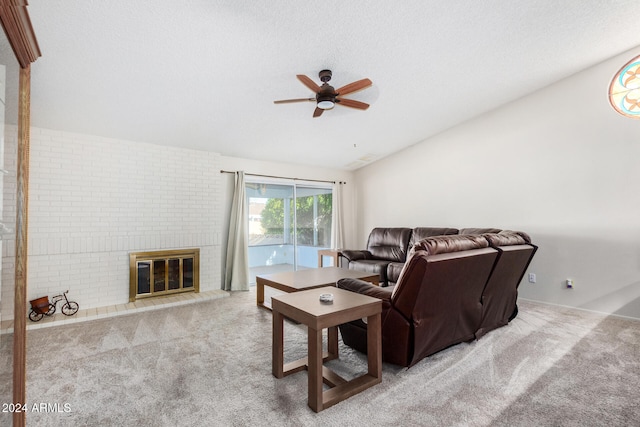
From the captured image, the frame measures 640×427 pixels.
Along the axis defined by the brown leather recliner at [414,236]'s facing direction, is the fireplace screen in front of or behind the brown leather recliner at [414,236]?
in front

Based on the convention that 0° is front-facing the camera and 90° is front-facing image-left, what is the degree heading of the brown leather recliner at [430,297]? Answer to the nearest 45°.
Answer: approximately 135°

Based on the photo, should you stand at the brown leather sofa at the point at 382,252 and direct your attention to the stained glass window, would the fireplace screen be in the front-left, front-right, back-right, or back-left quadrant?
back-right

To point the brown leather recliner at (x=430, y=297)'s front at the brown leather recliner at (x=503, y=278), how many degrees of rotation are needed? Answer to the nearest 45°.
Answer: approximately 90° to its right

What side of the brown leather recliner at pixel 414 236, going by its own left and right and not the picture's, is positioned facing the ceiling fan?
front

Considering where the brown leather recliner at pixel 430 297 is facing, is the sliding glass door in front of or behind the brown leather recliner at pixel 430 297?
in front

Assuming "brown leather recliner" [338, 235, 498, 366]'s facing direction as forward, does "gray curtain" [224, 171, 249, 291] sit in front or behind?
in front

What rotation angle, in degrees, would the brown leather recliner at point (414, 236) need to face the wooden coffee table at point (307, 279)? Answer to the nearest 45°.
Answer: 0° — it already faces it

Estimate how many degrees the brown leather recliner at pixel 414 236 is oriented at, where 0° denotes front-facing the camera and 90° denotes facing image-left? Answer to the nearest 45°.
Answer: approximately 45°

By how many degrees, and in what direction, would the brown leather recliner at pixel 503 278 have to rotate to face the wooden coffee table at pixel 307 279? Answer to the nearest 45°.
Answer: approximately 45° to its left

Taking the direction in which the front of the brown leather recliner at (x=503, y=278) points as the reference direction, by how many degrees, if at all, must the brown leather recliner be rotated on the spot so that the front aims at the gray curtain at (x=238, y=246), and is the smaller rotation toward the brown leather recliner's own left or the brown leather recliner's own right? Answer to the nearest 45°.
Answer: approximately 45° to the brown leather recliner's own left
